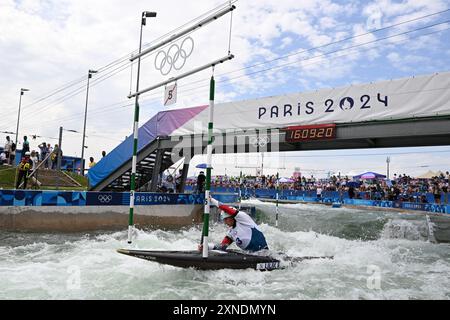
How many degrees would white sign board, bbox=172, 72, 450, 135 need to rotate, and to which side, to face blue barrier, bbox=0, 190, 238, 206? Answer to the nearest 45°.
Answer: approximately 45° to its right

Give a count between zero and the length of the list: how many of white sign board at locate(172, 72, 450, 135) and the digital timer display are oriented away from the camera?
0

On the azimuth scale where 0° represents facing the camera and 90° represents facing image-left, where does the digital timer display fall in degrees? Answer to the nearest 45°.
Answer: approximately 45°

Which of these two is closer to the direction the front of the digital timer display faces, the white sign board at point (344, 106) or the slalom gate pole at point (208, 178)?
the slalom gate pole

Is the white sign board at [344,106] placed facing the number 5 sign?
yes

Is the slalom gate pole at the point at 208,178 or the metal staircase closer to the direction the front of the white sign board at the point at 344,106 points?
the slalom gate pole

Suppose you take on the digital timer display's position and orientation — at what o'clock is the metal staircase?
The metal staircase is roughly at 2 o'clock from the digital timer display.

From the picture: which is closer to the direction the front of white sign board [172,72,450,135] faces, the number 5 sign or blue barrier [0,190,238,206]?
the number 5 sign

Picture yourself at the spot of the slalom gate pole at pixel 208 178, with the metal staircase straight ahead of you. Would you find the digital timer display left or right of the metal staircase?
right
